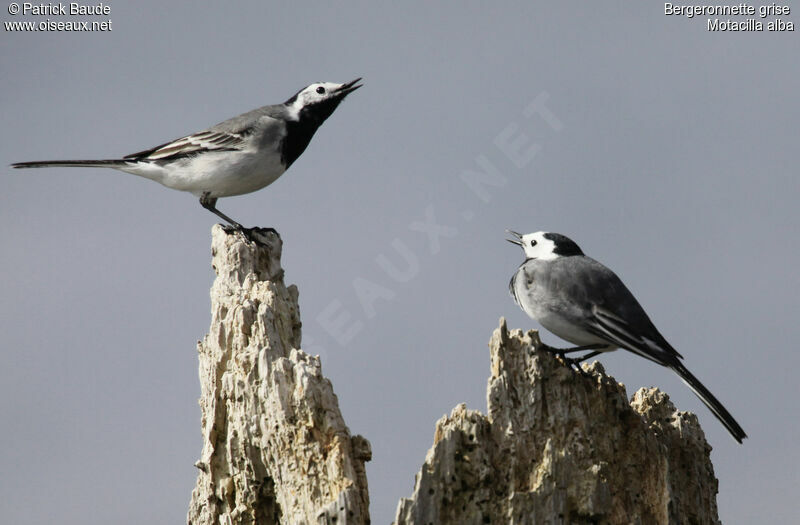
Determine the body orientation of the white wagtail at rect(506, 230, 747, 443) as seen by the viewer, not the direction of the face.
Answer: to the viewer's left

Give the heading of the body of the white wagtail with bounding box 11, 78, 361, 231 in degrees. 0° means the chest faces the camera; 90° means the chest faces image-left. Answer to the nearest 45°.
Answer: approximately 270°

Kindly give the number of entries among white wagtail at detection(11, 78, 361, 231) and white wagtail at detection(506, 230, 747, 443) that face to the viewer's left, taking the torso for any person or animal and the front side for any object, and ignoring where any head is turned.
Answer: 1

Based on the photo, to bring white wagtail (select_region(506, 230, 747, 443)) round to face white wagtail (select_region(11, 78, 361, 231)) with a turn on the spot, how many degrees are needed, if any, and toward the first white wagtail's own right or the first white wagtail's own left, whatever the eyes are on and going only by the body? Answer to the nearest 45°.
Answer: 0° — it already faces it

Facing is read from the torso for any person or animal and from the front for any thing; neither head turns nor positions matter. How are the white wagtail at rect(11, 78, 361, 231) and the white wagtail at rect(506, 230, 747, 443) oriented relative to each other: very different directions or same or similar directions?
very different directions

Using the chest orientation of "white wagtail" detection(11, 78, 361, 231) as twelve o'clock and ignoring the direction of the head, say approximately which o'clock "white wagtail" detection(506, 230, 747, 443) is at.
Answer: "white wagtail" detection(506, 230, 747, 443) is roughly at 1 o'clock from "white wagtail" detection(11, 78, 361, 231).
